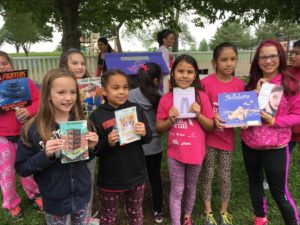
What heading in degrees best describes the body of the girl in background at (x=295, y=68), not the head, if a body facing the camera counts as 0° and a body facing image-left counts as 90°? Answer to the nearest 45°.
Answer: approximately 45°

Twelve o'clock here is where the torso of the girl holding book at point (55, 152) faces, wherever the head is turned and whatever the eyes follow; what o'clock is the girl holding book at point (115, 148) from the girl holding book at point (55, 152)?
the girl holding book at point (115, 148) is roughly at 10 o'clock from the girl holding book at point (55, 152).

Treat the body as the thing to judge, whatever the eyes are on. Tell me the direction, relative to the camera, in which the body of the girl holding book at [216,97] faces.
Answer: toward the camera

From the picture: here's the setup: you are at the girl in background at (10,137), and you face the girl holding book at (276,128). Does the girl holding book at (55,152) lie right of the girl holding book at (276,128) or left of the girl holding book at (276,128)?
right

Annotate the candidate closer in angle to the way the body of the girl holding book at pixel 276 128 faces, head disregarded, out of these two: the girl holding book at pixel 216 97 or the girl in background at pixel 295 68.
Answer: the girl holding book

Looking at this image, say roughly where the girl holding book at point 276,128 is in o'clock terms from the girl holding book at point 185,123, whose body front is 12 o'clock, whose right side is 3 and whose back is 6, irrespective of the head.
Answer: the girl holding book at point 276,128 is roughly at 9 o'clock from the girl holding book at point 185,123.

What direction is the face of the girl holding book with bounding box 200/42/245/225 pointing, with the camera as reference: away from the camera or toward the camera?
toward the camera

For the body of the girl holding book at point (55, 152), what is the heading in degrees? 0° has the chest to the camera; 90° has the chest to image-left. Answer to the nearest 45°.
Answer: approximately 315°

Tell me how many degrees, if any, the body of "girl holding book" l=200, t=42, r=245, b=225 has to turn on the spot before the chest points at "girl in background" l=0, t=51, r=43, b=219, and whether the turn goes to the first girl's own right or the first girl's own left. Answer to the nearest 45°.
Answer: approximately 90° to the first girl's own right

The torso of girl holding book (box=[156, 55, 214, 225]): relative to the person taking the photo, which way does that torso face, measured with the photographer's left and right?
facing the viewer
